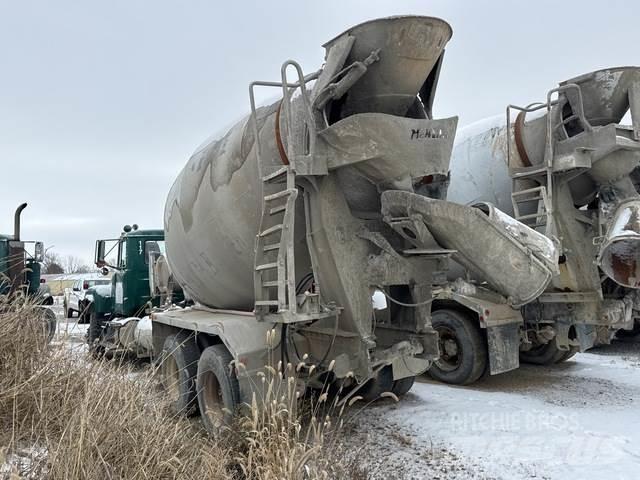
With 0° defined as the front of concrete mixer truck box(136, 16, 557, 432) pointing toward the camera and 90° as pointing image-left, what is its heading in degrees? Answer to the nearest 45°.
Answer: approximately 135°

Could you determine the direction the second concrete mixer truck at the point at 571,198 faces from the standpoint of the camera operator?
facing away from the viewer and to the left of the viewer

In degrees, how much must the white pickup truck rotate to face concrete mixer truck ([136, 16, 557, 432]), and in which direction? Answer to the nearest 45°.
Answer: approximately 135° to its left
